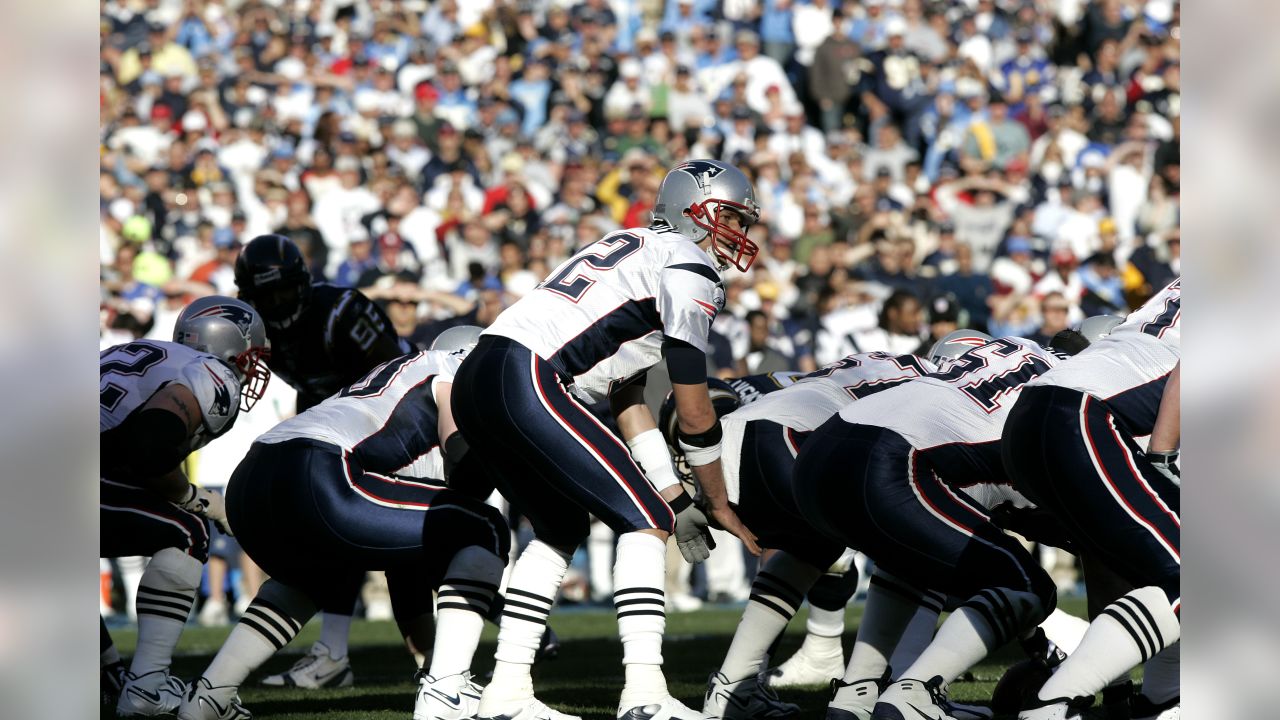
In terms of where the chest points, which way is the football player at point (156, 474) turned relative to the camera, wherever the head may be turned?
to the viewer's right

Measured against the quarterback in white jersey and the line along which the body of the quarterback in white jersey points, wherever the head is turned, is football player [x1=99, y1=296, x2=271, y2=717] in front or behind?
behind

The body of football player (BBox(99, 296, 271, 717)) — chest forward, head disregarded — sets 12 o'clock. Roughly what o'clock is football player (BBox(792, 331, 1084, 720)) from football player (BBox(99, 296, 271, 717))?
football player (BBox(792, 331, 1084, 720)) is roughly at 1 o'clock from football player (BBox(99, 296, 271, 717)).

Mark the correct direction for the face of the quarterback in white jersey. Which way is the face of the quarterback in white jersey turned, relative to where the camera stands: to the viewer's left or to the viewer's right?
to the viewer's right

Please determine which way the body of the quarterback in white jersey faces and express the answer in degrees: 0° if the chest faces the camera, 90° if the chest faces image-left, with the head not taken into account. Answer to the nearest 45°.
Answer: approximately 270°

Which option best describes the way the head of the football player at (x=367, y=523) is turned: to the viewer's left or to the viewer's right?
to the viewer's right

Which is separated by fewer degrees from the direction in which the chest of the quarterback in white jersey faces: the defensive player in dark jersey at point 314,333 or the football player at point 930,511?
the football player

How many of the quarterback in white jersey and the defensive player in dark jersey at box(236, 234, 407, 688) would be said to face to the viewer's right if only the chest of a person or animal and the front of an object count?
1

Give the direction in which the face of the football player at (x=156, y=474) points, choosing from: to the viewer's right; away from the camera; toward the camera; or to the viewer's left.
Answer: to the viewer's right

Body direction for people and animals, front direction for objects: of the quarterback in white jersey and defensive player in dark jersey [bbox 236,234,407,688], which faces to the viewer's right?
the quarterback in white jersey
